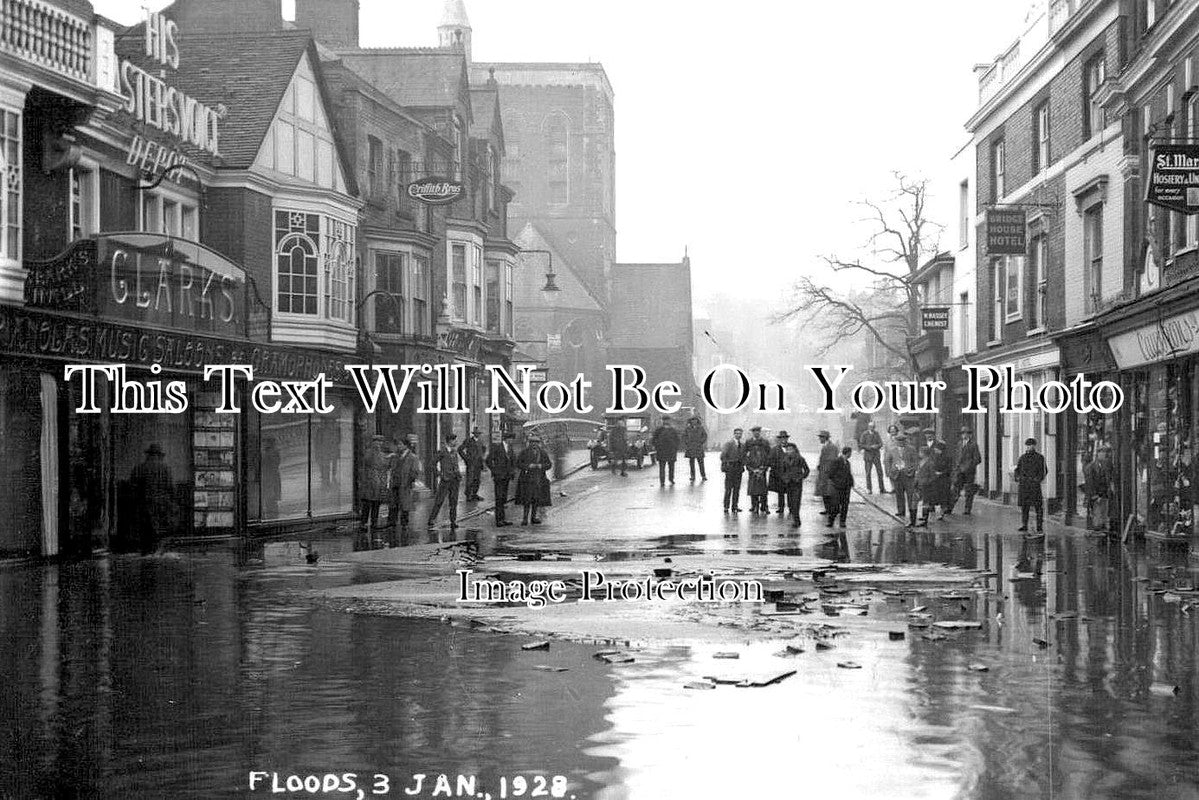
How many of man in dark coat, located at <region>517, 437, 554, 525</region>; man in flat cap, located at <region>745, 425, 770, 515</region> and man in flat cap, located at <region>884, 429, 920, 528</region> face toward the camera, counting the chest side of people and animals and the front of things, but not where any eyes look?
3

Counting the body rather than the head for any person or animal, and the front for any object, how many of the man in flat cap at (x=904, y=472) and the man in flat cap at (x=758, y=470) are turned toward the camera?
2

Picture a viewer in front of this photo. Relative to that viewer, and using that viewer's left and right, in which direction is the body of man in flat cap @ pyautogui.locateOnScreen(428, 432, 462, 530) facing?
facing the viewer and to the right of the viewer

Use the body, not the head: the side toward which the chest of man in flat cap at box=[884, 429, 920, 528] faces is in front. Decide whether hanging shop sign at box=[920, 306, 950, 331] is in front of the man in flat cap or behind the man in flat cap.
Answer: behind

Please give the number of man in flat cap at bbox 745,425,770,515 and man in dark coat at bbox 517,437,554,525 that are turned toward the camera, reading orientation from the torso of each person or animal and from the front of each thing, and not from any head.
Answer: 2

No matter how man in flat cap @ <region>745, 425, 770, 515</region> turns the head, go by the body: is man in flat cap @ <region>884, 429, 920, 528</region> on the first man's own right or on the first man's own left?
on the first man's own left

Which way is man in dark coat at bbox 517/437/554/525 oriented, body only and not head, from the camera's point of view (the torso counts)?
toward the camera

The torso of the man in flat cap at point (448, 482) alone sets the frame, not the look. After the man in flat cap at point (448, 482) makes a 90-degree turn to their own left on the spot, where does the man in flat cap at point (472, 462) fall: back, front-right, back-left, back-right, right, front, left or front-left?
front-left

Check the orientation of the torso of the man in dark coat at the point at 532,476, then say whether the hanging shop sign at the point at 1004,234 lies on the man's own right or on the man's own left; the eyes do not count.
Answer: on the man's own left

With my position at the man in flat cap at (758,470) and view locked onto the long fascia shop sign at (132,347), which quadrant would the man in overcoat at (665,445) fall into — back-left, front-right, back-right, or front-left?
back-right

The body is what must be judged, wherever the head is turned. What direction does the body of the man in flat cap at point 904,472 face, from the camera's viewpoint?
toward the camera

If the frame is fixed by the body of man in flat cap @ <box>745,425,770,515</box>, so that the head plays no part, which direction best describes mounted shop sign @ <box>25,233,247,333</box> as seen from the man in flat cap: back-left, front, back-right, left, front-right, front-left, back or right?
front-right
